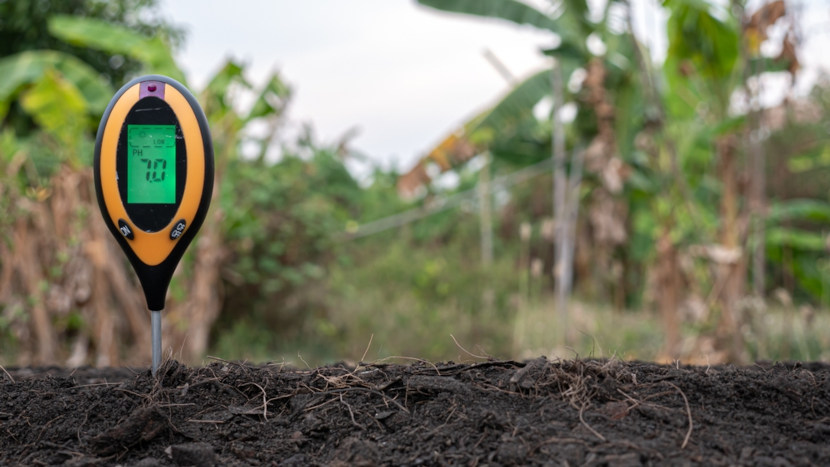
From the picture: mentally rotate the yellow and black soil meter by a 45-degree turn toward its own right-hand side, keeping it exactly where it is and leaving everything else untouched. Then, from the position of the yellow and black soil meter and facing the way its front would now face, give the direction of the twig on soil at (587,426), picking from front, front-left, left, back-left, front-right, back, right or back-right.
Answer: left

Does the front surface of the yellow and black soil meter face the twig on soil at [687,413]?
no

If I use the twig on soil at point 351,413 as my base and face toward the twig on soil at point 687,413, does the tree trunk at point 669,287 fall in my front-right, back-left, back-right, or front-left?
front-left

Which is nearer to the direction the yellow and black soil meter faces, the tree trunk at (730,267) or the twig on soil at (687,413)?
the twig on soil

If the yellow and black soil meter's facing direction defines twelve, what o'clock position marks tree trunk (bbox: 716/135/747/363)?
The tree trunk is roughly at 8 o'clock from the yellow and black soil meter.

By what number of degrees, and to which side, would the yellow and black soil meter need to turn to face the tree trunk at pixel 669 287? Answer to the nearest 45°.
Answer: approximately 135° to its left

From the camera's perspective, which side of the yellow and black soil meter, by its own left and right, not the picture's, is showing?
front
